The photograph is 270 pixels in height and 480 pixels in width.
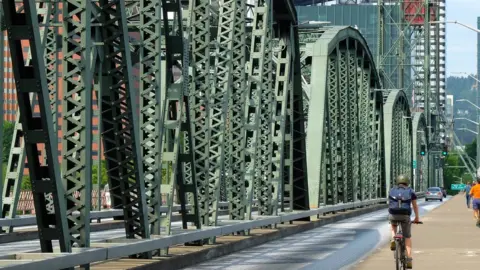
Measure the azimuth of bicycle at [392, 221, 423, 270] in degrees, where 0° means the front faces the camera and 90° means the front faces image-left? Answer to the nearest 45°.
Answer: approximately 180°
